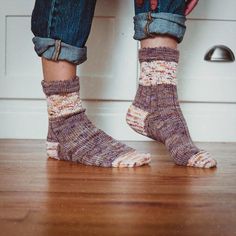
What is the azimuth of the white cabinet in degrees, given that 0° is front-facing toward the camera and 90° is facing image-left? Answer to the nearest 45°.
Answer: approximately 0°
